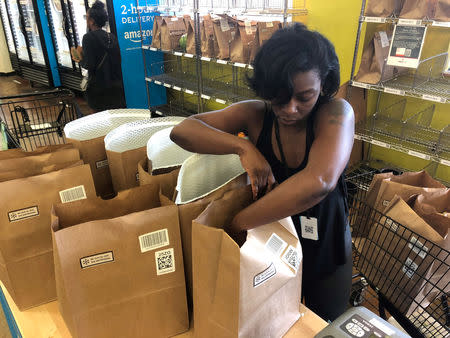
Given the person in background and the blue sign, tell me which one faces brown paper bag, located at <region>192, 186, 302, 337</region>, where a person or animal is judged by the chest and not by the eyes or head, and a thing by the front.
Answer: the blue sign

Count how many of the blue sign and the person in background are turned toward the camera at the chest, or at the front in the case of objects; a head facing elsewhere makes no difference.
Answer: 1

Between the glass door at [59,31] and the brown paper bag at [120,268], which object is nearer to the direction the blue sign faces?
the brown paper bag

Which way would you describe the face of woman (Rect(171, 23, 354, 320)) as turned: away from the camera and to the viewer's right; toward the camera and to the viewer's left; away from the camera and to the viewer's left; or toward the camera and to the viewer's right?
toward the camera and to the viewer's left

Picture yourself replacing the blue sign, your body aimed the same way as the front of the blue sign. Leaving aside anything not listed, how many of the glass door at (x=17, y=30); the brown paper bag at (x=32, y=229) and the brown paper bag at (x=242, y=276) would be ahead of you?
2

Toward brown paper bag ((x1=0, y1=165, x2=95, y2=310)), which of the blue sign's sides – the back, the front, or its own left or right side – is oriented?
front

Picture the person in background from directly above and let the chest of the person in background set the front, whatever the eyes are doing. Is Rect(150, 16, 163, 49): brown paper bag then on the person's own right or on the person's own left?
on the person's own right

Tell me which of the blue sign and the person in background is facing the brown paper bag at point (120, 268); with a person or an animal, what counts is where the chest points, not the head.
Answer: the blue sign

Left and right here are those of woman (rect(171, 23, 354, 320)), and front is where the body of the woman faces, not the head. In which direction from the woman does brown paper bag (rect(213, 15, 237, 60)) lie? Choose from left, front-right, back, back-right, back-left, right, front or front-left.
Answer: back-right

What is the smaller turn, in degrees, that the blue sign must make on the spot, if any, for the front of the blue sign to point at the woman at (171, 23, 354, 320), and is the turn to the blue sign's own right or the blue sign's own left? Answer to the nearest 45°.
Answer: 0° — it already faces them

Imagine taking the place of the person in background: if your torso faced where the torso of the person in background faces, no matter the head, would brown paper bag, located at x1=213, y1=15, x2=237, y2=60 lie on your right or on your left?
on your right

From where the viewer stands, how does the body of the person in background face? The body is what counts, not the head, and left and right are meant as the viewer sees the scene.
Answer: facing away from the viewer and to the left of the viewer
